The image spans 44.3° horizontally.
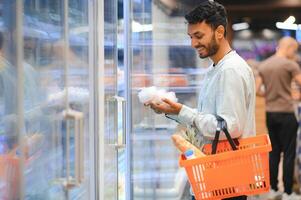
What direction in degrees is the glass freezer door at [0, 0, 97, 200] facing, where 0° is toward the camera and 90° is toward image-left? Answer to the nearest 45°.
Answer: approximately 315°

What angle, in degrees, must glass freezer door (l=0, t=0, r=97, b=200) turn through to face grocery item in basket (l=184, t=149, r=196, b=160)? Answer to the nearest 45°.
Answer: approximately 45° to its left

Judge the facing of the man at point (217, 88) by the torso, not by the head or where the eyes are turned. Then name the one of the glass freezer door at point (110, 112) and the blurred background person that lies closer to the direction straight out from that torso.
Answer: the glass freezer door

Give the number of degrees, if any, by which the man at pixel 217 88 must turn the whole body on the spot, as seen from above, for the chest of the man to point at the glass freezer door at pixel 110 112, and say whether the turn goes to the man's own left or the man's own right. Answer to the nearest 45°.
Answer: approximately 45° to the man's own right

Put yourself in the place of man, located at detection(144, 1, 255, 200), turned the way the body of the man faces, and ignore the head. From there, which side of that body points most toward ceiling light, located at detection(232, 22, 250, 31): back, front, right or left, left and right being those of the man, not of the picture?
right

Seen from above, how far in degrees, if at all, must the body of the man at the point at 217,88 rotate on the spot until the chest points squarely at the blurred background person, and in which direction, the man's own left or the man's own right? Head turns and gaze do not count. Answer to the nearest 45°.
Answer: approximately 90° to the man's own right

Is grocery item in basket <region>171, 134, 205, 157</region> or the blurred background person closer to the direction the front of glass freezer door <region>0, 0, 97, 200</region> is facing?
the grocery item in basket

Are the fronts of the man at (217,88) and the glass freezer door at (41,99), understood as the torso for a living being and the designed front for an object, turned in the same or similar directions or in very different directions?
very different directions

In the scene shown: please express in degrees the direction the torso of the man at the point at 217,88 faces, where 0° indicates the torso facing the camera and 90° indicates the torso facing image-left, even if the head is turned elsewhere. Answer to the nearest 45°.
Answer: approximately 90°

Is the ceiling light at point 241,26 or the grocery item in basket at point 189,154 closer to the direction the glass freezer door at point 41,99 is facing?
the grocery item in basket

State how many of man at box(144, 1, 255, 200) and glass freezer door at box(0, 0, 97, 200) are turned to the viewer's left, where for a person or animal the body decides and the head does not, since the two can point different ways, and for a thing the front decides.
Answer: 1

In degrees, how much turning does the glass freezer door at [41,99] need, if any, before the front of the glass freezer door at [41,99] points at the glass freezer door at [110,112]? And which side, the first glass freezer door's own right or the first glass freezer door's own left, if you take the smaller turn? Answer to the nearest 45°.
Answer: approximately 90° to the first glass freezer door's own left

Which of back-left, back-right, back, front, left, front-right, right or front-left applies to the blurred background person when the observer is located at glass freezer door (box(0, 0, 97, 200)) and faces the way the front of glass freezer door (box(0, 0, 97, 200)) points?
left
